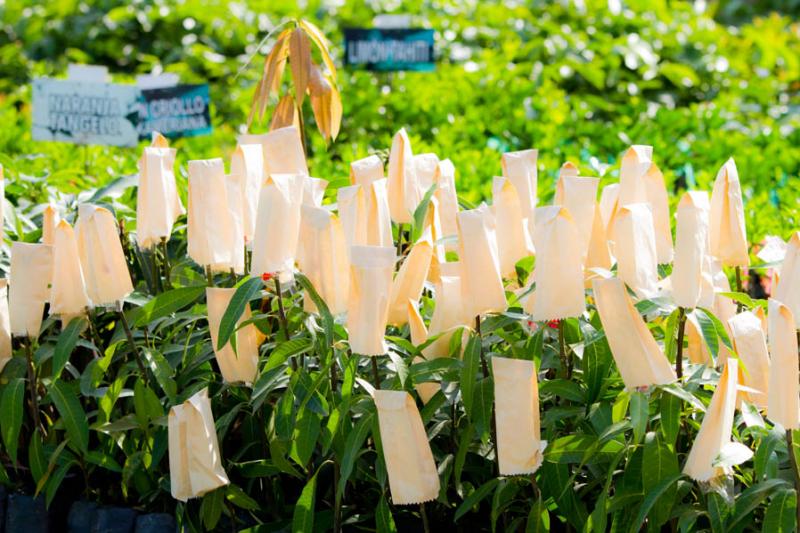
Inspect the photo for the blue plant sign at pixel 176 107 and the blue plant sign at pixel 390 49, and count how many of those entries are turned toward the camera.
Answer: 2

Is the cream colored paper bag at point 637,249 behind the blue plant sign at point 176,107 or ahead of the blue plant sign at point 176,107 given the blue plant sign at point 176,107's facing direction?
ahead

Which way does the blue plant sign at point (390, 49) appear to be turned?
toward the camera

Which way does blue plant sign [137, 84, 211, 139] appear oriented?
toward the camera

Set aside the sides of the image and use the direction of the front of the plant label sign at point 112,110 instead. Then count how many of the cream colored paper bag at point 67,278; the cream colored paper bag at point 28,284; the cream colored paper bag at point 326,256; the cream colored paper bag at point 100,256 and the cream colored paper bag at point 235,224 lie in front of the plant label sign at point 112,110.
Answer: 5

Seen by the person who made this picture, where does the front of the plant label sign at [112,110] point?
facing the viewer

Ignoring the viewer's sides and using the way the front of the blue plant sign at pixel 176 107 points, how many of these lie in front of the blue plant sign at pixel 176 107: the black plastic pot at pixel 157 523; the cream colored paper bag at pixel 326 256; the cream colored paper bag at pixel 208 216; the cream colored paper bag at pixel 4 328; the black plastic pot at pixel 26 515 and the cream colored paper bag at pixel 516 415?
6

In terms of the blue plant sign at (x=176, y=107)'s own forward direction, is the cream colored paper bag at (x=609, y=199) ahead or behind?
ahead

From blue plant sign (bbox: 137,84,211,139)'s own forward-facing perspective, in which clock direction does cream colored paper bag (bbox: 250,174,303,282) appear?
The cream colored paper bag is roughly at 12 o'clock from the blue plant sign.

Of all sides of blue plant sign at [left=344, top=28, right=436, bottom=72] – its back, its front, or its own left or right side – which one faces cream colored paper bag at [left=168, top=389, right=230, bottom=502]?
front

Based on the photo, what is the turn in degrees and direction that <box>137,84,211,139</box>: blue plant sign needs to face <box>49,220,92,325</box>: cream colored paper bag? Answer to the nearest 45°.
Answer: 0° — it already faces it

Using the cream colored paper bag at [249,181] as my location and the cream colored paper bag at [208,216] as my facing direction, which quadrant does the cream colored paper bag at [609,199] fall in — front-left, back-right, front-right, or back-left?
back-left

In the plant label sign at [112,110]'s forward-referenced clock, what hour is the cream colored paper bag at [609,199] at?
The cream colored paper bag is roughly at 11 o'clock from the plant label sign.

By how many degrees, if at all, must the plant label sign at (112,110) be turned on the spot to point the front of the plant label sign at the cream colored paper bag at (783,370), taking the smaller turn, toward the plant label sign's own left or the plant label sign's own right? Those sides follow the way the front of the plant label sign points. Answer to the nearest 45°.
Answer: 0° — it already faces it

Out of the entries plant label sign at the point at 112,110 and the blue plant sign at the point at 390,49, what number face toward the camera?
2

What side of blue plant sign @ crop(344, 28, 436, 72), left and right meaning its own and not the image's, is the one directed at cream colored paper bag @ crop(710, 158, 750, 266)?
front

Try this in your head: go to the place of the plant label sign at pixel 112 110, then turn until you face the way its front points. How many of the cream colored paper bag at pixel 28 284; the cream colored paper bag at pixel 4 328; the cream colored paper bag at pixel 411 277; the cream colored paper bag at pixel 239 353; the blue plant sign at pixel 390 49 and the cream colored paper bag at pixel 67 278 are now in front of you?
5
